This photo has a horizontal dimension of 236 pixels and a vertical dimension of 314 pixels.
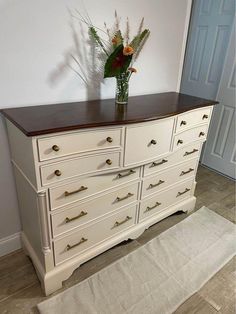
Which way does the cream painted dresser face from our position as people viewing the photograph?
facing the viewer and to the right of the viewer

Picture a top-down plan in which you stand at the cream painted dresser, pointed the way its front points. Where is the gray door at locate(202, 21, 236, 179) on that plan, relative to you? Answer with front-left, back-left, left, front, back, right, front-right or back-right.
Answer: left

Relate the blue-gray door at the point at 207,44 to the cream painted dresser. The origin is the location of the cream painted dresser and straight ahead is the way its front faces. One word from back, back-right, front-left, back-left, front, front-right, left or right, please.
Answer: left
